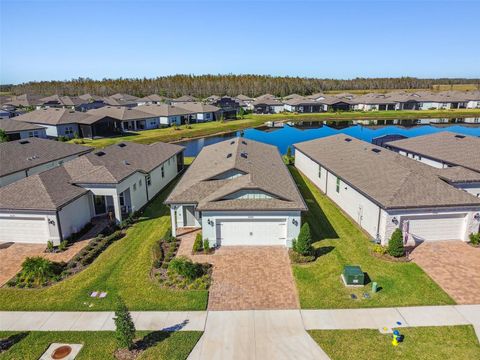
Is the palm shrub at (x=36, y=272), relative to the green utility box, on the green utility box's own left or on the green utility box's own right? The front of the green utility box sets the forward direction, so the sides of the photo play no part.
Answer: on the green utility box's own right

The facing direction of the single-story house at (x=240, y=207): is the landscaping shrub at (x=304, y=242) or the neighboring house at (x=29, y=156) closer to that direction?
the landscaping shrub

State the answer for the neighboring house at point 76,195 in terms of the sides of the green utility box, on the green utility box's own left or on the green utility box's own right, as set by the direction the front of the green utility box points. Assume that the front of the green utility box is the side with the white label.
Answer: on the green utility box's own right

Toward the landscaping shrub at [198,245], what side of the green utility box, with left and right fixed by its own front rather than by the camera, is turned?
right

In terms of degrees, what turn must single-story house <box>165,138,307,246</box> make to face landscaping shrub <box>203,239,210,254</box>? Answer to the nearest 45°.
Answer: approximately 45° to its right

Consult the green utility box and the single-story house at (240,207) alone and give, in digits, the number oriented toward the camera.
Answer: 2

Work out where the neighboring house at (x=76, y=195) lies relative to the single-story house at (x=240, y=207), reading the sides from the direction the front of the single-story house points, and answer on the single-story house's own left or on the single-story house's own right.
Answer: on the single-story house's own right

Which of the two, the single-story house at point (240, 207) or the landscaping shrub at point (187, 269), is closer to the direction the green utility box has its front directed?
the landscaping shrub

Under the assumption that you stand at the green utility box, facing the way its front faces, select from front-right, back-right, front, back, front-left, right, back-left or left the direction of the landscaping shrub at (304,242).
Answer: back-right

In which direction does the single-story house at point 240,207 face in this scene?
toward the camera

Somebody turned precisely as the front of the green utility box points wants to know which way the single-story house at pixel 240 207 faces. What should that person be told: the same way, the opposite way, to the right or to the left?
the same way

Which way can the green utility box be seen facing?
toward the camera

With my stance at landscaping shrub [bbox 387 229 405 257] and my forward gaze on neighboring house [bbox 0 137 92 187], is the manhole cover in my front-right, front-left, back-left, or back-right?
front-left

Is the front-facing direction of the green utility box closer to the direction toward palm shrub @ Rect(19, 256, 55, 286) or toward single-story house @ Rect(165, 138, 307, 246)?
the palm shrub

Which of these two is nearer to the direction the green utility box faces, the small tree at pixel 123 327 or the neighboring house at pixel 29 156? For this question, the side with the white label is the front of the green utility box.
the small tree
